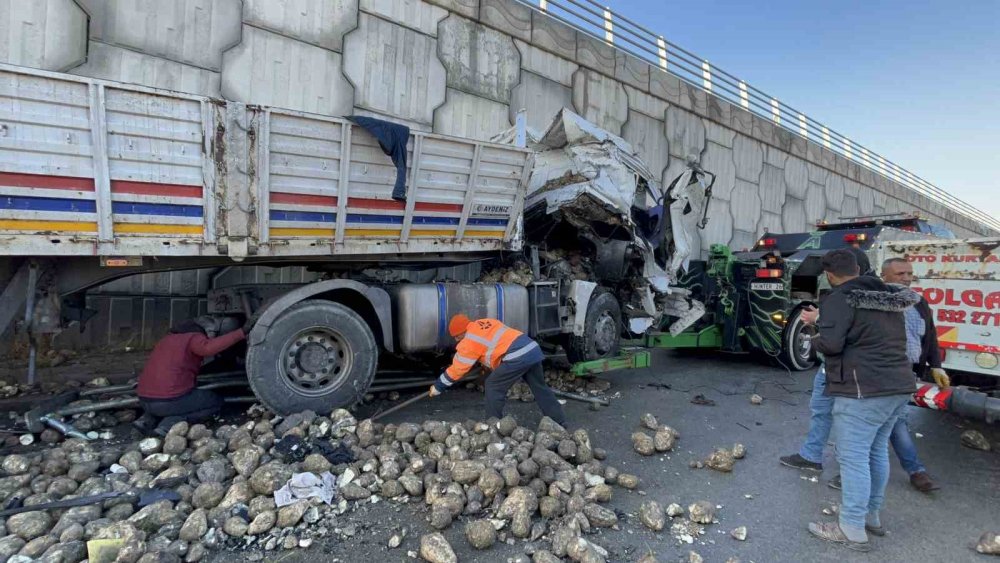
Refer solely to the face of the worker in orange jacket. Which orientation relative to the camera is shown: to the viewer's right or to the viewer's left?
to the viewer's left

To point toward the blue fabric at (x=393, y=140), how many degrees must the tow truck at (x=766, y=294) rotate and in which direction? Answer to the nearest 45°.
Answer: approximately 180°

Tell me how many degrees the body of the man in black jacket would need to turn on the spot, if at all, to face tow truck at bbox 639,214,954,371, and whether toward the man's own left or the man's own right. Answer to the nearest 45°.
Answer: approximately 45° to the man's own right

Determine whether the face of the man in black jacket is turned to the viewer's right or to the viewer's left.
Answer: to the viewer's left

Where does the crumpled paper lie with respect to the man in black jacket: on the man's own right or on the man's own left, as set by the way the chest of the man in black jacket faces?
on the man's own left

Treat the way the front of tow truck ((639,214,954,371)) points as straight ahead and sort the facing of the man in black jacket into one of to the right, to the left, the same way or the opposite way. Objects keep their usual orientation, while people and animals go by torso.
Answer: to the left

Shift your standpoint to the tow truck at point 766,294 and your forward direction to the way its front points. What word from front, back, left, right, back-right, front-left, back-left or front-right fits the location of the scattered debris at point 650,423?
back-right

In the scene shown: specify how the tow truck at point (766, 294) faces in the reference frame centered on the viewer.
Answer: facing away from the viewer and to the right of the viewer

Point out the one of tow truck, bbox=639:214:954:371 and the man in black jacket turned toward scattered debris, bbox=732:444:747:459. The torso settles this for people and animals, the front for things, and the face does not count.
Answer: the man in black jacket

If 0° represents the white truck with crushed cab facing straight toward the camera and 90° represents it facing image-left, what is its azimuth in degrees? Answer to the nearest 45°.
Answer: approximately 225°

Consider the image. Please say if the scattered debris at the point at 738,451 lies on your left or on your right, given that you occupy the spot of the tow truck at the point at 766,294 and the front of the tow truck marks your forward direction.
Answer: on your right

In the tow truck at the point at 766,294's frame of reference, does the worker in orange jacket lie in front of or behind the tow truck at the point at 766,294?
behind

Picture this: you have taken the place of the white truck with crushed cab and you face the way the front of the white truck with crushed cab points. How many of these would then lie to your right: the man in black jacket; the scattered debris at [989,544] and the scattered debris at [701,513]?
3
